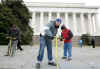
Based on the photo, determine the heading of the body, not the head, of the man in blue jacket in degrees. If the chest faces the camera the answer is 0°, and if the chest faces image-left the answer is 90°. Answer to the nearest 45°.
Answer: approximately 315°
